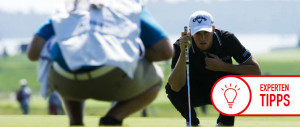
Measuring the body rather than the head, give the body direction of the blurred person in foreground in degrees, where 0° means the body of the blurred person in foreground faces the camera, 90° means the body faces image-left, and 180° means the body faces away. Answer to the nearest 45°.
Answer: approximately 180°
